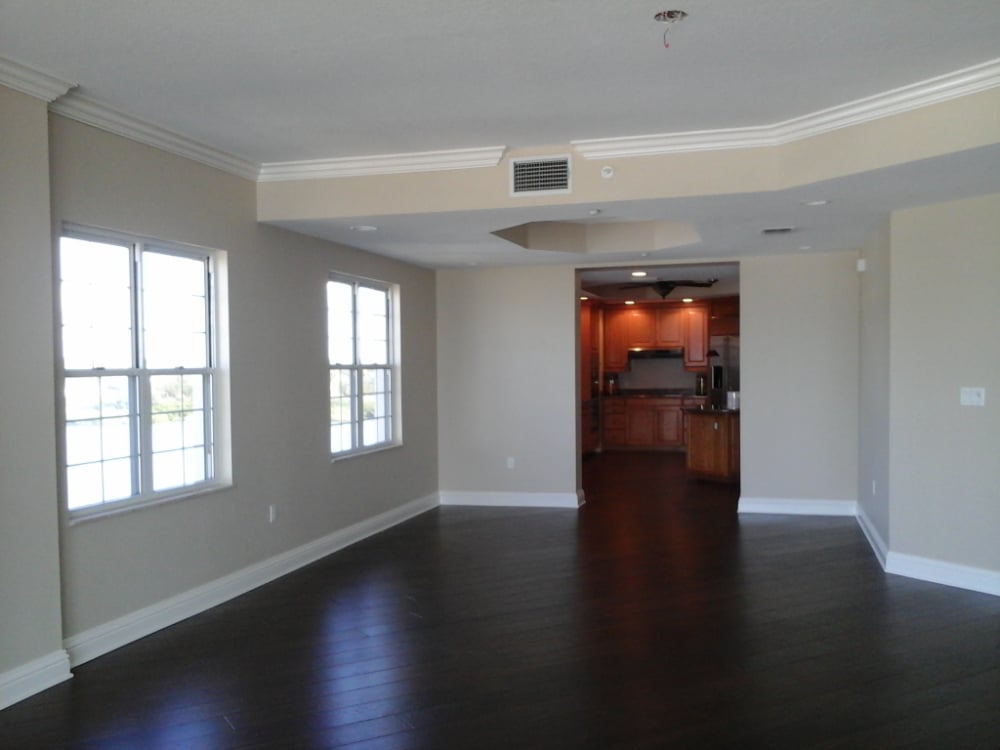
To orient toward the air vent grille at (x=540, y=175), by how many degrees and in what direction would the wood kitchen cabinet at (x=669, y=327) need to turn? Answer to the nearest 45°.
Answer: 0° — it already faces it

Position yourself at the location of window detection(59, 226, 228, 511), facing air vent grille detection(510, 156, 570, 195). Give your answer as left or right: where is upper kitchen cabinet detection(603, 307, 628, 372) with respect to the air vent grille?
left

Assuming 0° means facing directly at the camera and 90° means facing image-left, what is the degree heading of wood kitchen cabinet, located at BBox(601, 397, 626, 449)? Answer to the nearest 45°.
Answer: approximately 0°

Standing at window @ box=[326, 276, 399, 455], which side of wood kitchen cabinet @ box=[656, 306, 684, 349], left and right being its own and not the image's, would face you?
front

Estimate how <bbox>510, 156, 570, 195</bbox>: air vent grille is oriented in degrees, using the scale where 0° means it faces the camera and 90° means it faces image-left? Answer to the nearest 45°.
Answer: approximately 0°

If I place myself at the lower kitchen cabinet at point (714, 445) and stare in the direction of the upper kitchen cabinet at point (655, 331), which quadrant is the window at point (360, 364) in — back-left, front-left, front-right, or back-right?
back-left
